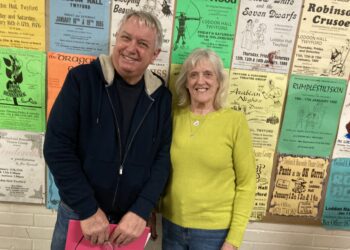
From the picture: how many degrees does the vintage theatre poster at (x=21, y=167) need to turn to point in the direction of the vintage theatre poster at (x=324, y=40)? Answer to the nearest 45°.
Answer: approximately 45° to its left

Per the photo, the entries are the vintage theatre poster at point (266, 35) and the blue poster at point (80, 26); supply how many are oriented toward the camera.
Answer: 2

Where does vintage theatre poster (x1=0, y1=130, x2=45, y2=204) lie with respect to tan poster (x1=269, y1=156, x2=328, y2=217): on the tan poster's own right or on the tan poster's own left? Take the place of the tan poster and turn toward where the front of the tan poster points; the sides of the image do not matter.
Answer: on the tan poster's own right

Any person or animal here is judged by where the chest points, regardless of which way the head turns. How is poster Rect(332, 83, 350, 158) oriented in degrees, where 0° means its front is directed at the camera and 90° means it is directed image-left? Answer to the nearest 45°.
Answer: approximately 0°
